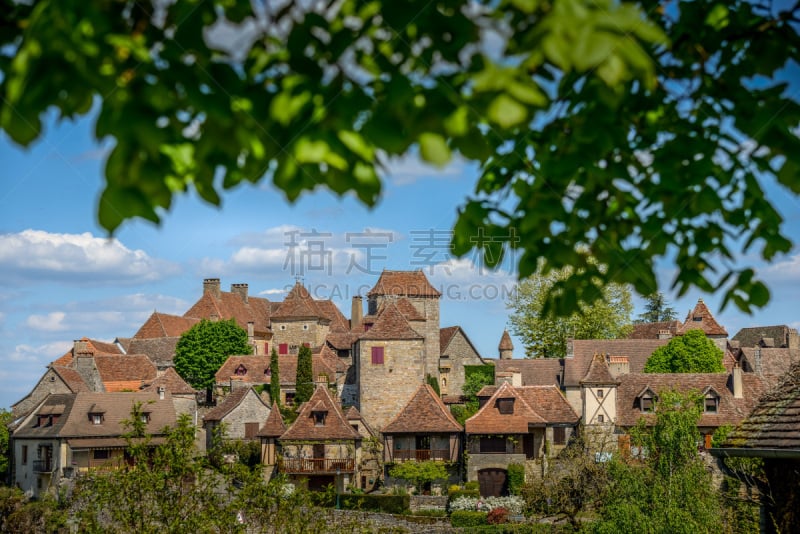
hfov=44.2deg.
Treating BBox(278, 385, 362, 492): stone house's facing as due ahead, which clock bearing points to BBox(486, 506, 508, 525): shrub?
The shrub is roughly at 11 o'clock from the stone house.

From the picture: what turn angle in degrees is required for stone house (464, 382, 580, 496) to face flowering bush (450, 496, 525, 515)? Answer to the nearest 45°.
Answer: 0° — it already faces it

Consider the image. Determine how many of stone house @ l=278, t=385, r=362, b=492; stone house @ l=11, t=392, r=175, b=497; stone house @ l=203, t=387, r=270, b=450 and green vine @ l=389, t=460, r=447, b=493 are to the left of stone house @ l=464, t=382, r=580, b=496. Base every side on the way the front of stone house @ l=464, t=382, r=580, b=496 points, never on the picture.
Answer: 0

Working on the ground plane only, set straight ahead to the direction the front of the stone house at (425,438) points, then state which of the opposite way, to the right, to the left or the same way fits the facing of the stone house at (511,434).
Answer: the same way

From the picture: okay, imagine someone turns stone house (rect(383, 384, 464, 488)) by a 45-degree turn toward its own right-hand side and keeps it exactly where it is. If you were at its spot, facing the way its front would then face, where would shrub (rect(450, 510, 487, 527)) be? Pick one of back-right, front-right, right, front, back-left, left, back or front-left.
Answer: front-left

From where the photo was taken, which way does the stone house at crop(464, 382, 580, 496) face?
toward the camera

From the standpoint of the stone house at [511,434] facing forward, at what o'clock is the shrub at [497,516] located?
The shrub is roughly at 12 o'clock from the stone house.

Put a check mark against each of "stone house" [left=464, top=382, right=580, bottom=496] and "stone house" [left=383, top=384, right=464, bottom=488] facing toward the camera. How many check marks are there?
2

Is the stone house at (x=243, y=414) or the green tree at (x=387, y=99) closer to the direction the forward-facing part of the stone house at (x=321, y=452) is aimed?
the green tree

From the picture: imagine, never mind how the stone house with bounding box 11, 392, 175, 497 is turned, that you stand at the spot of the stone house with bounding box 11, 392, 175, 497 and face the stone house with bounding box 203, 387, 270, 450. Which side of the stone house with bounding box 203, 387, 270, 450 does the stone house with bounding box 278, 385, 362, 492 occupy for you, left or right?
right

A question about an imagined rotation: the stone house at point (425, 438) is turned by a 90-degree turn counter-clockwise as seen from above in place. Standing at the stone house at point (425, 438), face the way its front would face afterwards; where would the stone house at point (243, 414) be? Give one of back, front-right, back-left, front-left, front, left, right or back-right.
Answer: back-left

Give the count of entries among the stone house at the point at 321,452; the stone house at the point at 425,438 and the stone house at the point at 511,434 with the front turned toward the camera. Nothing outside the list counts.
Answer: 3

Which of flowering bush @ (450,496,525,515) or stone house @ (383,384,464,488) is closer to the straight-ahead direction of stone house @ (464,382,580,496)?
the flowering bush

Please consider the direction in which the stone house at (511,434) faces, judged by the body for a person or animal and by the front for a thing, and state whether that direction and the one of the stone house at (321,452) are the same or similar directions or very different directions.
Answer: same or similar directions

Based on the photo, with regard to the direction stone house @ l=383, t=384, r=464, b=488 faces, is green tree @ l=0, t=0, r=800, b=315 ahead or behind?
ahead

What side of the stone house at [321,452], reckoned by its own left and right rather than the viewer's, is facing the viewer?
front

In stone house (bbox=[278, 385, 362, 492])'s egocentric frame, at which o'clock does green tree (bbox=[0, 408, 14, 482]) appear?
The green tree is roughly at 4 o'clock from the stone house.

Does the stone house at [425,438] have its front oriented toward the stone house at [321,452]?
no

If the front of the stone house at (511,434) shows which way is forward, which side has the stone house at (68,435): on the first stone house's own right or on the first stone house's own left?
on the first stone house's own right
